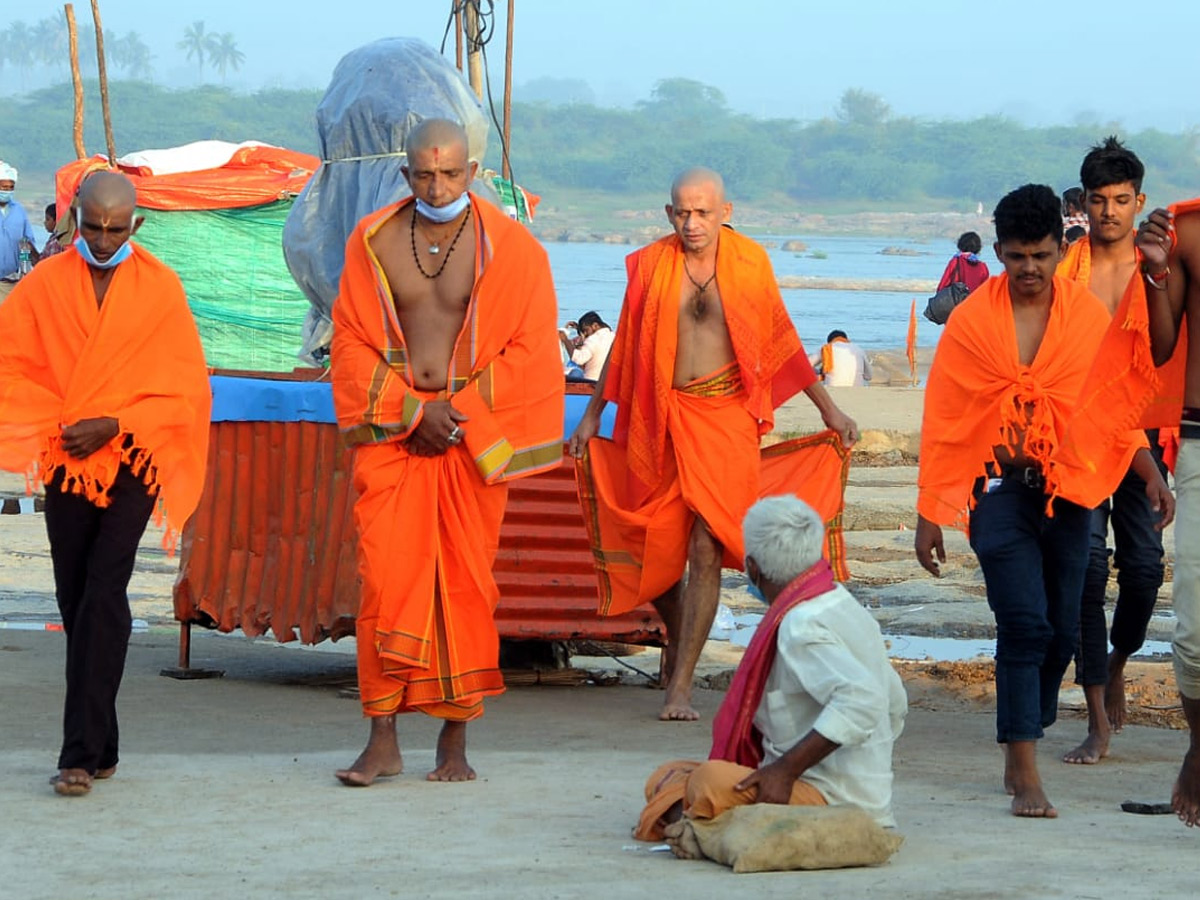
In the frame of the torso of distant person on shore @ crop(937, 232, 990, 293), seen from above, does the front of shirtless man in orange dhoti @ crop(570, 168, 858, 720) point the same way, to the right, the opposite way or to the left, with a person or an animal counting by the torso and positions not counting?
the opposite way

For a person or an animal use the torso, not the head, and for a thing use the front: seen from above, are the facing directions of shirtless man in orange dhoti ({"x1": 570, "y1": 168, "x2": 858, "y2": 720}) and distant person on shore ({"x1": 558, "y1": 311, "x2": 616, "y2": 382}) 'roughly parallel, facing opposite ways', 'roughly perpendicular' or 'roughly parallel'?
roughly perpendicular

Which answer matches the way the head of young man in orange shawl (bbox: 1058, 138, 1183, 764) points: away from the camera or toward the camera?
toward the camera

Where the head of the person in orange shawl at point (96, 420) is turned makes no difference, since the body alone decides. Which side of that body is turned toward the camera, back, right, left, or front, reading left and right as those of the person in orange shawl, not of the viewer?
front

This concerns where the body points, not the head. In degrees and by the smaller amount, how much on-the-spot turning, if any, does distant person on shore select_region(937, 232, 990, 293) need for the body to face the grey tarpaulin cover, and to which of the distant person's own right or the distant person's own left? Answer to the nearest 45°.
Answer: approximately 135° to the distant person's own left

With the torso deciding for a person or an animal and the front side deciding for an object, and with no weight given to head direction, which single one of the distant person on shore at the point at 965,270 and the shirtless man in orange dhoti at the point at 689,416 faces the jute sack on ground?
the shirtless man in orange dhoti

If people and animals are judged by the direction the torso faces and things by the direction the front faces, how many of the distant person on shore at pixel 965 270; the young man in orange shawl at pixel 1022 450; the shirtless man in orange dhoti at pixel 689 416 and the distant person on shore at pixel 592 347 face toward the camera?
2

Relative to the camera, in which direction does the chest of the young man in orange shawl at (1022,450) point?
toward the camera

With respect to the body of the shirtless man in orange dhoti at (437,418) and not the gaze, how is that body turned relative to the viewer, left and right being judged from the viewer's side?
facing the viewer

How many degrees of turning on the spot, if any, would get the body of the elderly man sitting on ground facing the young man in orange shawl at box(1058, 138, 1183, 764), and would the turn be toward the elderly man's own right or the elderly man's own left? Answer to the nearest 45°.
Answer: approximately 135° to the elderly man's own right

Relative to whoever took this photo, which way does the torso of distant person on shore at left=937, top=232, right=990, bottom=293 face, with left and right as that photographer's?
facing away from the viewer

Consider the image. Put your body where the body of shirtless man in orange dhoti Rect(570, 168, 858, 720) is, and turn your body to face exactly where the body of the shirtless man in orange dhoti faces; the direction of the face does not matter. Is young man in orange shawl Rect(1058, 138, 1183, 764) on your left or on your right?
on your left

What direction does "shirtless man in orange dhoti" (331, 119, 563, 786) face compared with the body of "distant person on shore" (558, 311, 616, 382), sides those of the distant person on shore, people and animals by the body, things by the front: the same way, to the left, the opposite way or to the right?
to the left

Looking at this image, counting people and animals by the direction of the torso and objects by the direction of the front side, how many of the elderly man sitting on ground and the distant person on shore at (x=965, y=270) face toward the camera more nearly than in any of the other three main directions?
0

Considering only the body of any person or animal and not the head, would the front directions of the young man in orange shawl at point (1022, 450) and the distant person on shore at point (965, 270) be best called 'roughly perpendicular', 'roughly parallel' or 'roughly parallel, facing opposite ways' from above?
roughly parallel, facing opposite ways

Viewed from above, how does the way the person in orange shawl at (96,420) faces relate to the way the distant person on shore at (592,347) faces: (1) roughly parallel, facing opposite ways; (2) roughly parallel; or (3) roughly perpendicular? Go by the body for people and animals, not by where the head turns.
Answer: roughly perpendicular

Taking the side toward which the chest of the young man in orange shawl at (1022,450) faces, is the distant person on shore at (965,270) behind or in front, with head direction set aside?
behind

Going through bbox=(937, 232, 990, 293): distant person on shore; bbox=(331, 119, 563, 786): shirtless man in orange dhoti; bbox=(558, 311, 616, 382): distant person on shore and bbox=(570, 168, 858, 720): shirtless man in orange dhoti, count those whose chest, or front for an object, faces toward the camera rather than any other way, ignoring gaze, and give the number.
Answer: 2
